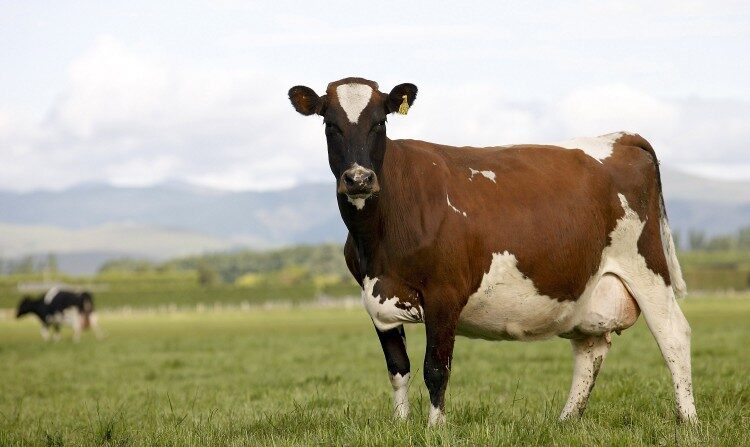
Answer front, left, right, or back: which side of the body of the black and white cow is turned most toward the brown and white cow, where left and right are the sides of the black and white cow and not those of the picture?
left

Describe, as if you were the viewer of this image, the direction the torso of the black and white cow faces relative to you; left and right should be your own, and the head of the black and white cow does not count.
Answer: facing to the left of the viewer
